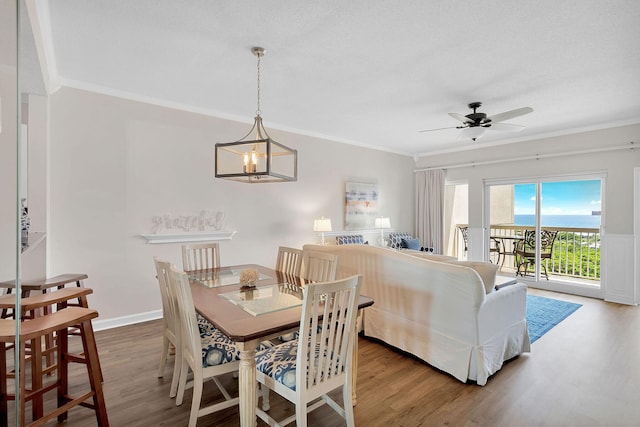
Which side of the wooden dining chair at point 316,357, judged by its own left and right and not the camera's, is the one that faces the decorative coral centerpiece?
front

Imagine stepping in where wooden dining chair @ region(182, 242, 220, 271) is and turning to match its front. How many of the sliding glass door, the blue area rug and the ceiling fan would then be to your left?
3

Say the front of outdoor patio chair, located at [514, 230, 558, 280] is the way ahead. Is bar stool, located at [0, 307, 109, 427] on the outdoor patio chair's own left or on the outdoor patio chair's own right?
on the outdoor patio chair's own left

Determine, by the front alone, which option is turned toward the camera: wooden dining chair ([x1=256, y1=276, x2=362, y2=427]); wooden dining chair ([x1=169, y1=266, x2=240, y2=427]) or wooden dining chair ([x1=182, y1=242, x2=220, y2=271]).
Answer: wooden dining chair ([x1=182, y1=242, x2=220, y2=271])

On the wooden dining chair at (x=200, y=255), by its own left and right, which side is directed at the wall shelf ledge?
back

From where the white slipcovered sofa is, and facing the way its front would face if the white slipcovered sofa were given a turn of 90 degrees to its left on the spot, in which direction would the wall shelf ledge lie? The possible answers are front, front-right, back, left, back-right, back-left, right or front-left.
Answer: front-left

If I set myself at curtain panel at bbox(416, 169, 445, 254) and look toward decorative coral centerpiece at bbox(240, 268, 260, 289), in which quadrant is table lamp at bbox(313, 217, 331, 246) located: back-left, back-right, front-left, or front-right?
front-right

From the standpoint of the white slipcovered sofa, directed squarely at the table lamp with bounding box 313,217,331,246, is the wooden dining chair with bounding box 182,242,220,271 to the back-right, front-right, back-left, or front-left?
front-left

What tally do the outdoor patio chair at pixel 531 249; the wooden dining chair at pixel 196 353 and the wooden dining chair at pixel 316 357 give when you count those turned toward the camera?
0

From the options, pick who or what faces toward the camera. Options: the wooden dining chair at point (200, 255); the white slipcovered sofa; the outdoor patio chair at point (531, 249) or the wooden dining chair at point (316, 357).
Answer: the wooden dining chair at point (200, 255)

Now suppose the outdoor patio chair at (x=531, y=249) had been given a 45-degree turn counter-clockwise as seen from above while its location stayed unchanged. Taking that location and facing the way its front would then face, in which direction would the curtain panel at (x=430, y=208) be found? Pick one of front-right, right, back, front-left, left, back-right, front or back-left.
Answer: front

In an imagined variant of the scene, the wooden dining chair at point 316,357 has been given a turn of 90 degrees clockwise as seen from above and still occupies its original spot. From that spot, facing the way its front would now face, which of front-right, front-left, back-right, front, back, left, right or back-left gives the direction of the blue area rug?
front

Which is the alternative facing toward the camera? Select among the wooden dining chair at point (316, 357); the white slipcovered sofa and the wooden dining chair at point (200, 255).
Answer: the wooden dining chair at point (200, 255)

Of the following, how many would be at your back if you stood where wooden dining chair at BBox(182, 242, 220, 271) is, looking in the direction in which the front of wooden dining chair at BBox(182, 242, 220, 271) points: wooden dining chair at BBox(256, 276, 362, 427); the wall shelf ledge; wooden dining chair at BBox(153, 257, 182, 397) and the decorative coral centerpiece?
1

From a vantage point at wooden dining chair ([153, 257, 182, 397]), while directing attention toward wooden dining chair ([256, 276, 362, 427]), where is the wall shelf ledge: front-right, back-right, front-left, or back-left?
back-left

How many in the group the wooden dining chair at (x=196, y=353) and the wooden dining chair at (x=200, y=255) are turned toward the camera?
1

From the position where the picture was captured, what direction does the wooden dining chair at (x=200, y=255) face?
facing the viewer

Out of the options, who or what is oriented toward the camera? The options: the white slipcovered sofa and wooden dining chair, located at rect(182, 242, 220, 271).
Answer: the wooden dining chair

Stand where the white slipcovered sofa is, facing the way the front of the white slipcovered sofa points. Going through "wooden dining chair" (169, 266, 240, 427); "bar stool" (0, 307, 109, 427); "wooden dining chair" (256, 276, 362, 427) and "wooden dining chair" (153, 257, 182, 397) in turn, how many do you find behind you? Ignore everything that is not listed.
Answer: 4
